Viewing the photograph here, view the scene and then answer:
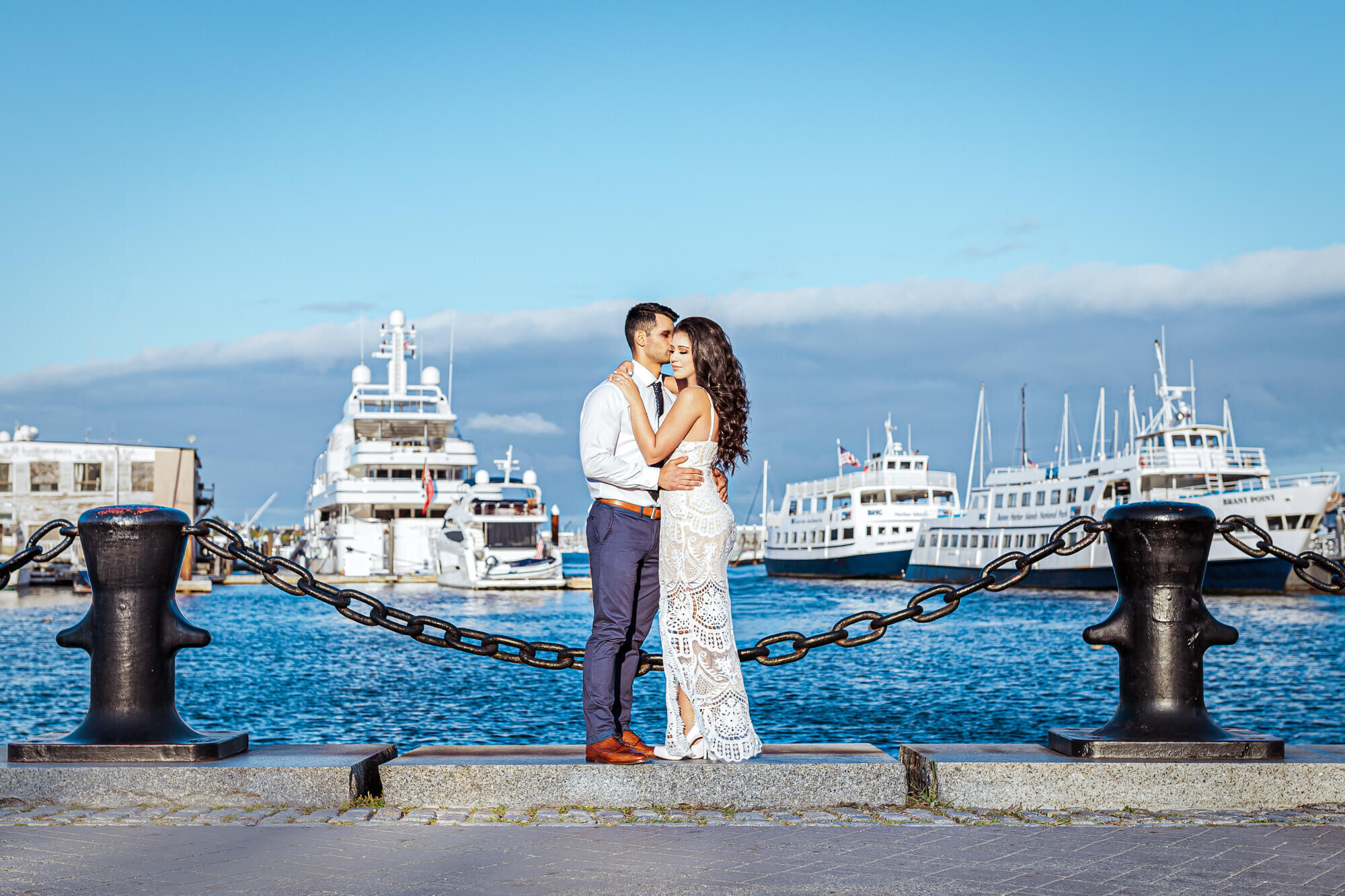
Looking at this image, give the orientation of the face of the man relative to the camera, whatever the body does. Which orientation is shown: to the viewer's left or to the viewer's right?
to the viewer's right

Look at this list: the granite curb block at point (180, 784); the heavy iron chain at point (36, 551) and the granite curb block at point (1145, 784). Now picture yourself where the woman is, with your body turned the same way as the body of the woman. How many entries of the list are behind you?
1

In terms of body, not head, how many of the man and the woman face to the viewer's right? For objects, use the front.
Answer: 1

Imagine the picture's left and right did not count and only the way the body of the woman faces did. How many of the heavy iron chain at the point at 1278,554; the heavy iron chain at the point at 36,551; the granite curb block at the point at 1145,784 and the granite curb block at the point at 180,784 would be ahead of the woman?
2

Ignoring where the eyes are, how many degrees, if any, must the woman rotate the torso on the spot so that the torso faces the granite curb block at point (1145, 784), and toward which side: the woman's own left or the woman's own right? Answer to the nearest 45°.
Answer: approximately 180°

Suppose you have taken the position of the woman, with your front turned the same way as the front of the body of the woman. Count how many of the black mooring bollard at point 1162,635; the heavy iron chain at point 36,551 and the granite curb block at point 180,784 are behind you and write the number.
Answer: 1

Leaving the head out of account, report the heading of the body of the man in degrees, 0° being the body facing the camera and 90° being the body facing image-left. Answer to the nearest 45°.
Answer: approximately 270°

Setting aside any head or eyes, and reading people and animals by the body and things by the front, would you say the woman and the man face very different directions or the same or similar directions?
very different directions

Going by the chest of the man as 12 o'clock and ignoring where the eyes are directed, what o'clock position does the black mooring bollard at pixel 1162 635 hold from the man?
The black mooring bollard is roughly at 12 o'clock from the man.

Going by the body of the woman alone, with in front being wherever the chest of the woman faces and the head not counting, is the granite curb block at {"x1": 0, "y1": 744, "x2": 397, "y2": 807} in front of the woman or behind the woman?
in front

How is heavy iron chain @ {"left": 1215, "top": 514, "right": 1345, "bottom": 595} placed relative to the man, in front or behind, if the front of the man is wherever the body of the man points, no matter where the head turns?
in front

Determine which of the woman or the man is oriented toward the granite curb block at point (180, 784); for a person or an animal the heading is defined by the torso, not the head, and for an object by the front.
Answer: the woman

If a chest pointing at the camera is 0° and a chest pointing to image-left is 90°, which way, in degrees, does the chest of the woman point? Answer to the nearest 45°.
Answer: approximately 90°

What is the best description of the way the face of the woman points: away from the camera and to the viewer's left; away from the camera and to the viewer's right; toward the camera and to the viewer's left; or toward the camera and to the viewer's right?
toward the camera and to the viewer's left
